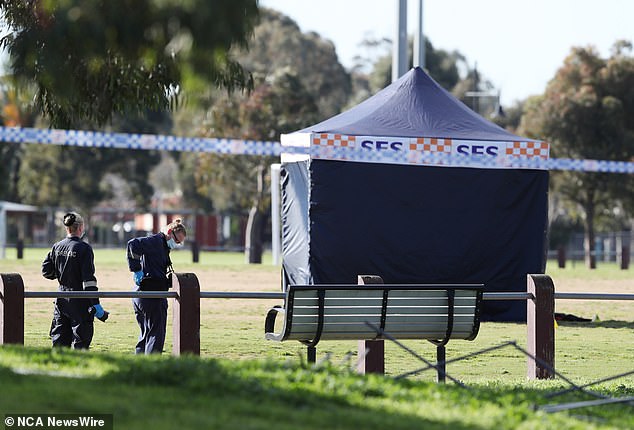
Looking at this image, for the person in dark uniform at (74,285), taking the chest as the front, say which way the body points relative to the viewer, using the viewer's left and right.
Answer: facing away from the viewer and to the right of the viewer

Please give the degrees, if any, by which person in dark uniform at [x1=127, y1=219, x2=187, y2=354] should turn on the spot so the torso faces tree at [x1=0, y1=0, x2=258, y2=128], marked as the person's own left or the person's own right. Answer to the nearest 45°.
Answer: approximately 90° to the person's own right

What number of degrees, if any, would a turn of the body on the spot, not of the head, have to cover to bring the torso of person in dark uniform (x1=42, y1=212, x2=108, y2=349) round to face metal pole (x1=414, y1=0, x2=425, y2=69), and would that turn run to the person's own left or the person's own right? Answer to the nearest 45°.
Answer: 0° — they already face it

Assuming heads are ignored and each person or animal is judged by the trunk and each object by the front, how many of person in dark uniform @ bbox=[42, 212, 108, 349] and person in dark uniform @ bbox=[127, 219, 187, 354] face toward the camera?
0
